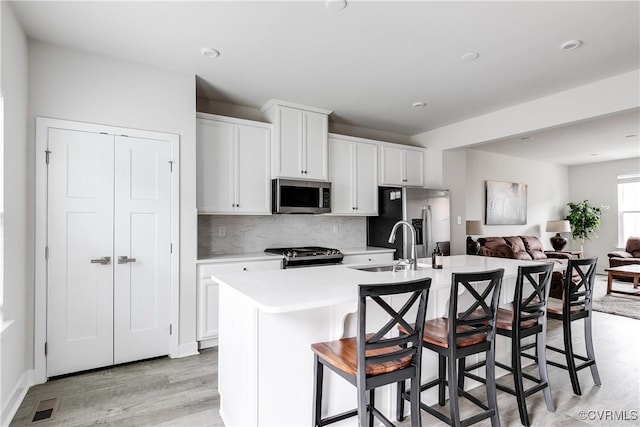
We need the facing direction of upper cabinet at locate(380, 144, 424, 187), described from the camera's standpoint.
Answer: facing the viewer and to the right of the viewer

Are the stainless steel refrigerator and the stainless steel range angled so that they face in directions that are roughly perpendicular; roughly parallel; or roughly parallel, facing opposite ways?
roughly parallel

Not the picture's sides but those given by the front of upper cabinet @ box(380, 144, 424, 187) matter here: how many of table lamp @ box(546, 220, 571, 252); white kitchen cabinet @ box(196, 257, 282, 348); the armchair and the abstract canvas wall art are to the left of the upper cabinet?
3

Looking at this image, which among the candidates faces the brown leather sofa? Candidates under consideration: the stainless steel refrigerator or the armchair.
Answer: the armchair

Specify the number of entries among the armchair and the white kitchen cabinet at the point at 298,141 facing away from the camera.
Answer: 0

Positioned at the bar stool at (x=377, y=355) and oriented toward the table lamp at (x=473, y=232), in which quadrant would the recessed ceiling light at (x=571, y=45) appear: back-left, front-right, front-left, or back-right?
front-right

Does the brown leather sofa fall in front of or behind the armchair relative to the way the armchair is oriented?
in front

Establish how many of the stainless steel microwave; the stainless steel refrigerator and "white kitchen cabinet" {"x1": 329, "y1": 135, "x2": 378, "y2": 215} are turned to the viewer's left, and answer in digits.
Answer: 0

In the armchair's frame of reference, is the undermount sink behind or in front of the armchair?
in front

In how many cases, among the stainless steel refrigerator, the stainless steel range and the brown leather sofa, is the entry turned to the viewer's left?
0

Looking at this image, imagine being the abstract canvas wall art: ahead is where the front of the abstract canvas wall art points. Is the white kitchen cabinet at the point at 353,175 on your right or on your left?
on your right

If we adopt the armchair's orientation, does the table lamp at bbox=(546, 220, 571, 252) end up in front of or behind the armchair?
in front

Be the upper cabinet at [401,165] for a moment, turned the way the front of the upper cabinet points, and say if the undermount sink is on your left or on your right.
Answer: on your right

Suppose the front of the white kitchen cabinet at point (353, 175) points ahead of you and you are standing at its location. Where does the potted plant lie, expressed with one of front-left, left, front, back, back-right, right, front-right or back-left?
left

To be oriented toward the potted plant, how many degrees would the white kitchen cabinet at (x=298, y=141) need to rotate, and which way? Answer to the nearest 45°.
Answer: approximately 90° to its left
